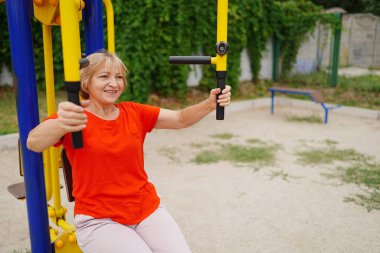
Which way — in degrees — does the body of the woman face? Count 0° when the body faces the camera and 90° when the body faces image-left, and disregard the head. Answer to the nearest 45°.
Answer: approximately 315°

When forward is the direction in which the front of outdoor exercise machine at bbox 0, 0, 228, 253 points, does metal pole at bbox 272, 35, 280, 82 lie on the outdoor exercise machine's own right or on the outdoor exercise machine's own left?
on the outdoor exercise machine's own left

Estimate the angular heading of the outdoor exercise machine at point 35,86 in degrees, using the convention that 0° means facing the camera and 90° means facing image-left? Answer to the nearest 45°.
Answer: approximately 315°

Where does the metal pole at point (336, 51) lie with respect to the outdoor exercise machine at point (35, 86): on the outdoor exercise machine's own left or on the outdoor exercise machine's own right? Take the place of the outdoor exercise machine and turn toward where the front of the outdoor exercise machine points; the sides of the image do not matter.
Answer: on the outdoor exercise machine's own left

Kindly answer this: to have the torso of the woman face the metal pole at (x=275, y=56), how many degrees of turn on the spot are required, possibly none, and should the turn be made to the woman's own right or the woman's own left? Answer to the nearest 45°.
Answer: approximately 90° to the woman's own left

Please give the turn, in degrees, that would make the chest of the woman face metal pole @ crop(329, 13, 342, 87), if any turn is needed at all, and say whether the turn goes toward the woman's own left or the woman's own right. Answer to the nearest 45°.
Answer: approximately 90° to the woman's own left
